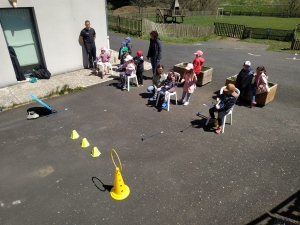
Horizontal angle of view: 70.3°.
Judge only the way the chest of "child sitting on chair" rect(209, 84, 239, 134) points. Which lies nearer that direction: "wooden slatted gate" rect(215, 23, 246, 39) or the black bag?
the black bag

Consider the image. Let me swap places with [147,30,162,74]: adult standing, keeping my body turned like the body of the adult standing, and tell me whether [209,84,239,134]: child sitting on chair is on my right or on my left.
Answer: on my left

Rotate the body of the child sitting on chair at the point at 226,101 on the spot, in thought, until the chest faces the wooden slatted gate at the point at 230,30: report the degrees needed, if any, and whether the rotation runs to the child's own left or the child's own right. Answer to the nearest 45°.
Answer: approximately 135° to the child's own right

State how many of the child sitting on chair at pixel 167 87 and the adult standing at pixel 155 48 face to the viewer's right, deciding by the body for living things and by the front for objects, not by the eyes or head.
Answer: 0

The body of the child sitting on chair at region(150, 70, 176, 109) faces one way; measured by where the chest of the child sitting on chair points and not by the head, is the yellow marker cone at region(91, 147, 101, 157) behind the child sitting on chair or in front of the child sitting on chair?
in front

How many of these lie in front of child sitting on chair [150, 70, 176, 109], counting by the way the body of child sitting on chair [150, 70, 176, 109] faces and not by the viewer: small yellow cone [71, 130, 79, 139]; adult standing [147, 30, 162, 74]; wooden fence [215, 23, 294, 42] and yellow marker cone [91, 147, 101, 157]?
2

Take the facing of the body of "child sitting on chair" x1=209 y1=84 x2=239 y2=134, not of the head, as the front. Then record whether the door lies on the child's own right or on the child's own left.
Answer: on the child's own right

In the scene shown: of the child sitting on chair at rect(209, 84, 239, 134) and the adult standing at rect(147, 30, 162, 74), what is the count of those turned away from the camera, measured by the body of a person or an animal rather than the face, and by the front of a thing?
0

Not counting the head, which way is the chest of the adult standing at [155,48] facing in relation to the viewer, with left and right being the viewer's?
facing the viewer and to the left of the viewer

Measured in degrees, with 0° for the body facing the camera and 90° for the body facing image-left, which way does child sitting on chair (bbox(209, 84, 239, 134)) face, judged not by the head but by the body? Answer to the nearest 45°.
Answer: approximately 45°

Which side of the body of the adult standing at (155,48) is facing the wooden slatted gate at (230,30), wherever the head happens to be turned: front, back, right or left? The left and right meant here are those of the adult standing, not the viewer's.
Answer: back

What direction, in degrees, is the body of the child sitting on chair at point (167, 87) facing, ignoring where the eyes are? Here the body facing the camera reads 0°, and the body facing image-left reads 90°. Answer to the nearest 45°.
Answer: approximately 45°

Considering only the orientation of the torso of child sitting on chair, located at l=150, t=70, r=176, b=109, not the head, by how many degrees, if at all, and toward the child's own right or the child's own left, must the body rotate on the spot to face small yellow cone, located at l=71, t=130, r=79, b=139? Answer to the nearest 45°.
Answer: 0° — they already face it
